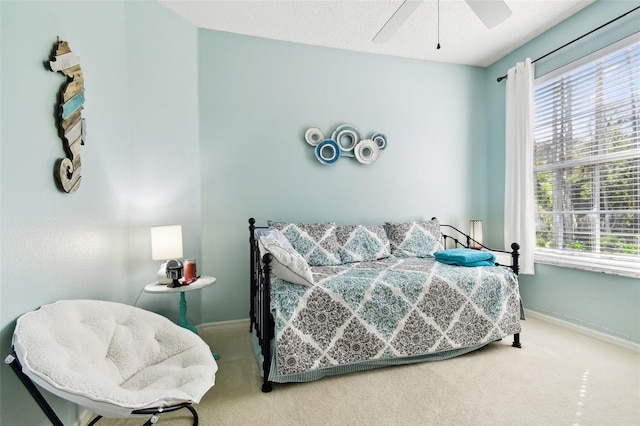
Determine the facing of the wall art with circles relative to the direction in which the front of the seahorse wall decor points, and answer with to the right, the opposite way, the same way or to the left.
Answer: to the right

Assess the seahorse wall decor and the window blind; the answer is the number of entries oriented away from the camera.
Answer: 0

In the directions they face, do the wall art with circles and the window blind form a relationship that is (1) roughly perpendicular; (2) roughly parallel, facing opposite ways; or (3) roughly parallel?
roughly perpendicular

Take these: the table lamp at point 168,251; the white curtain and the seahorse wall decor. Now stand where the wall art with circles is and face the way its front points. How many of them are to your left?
1

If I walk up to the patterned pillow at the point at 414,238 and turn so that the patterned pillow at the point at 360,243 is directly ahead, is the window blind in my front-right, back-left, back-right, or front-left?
back-left

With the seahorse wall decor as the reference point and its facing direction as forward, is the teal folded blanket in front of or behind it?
in front

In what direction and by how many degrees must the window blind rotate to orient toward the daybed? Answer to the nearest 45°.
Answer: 0° — it already faces it

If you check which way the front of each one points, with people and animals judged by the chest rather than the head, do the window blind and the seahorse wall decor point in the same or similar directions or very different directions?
very different directions

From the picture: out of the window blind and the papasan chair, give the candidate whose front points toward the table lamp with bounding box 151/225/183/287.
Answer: the window blind

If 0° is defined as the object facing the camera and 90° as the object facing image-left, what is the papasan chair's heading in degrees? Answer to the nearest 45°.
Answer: approximately 315°

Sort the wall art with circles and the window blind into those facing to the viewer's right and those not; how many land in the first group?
0

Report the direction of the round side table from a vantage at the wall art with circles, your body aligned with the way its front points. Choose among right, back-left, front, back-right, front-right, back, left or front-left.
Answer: front-right

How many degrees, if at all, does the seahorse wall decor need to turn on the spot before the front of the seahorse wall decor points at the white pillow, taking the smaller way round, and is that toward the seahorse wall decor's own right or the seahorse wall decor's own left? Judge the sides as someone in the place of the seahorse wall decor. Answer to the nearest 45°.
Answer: approximately 45° to the seahorse wall decor's own left
